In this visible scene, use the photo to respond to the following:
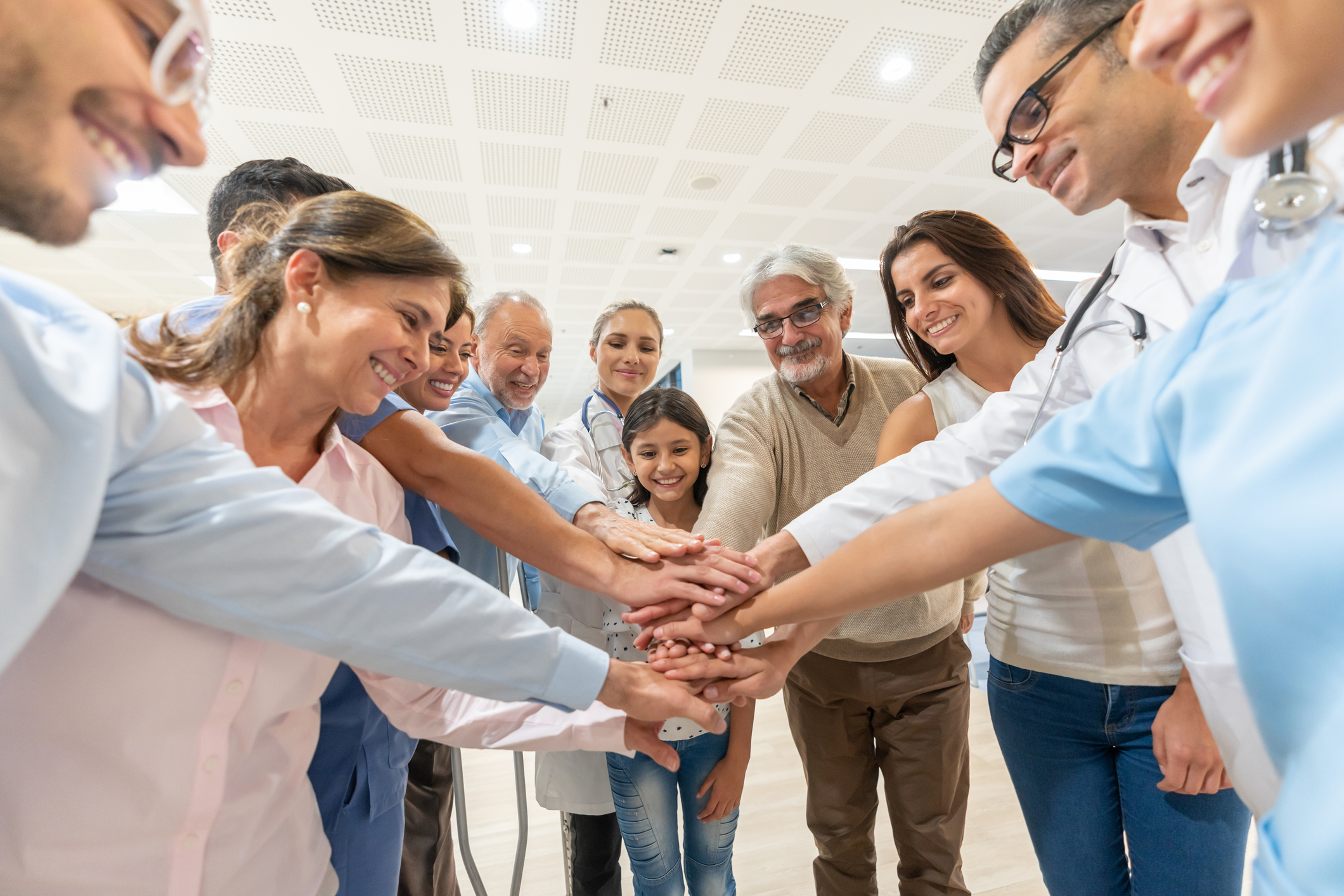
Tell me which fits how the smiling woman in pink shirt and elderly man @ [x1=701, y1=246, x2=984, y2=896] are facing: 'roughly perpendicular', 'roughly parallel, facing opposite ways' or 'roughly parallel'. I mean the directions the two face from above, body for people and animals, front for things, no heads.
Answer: roughly perpendicular

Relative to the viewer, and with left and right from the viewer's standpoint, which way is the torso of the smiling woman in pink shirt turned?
facing the viewer and to the right of the viewer

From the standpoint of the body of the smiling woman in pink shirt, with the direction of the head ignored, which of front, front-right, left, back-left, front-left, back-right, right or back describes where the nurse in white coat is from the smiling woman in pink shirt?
left

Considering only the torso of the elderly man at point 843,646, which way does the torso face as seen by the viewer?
toward the camera

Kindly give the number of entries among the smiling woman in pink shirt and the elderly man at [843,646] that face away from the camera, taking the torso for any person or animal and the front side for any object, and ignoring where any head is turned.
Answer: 0

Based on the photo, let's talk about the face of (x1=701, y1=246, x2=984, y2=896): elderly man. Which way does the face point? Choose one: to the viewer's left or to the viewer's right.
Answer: to the viewer's left
